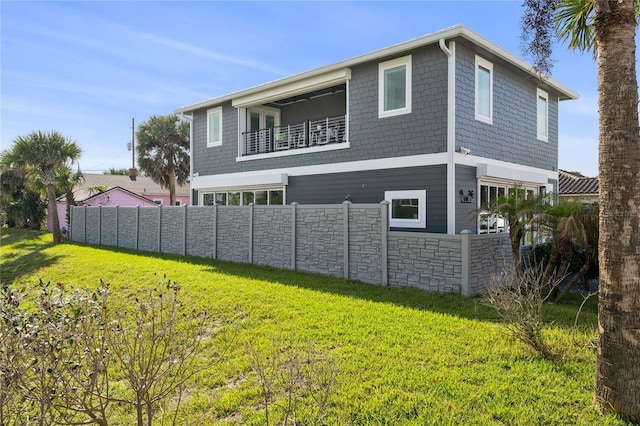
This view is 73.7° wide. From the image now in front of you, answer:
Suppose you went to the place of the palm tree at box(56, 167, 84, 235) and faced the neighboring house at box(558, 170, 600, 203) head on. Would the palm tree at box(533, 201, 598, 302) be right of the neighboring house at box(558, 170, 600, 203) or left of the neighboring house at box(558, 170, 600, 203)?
right

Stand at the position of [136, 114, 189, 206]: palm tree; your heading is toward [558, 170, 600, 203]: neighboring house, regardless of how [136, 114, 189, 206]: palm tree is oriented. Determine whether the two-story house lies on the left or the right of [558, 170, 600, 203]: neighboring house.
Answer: right
